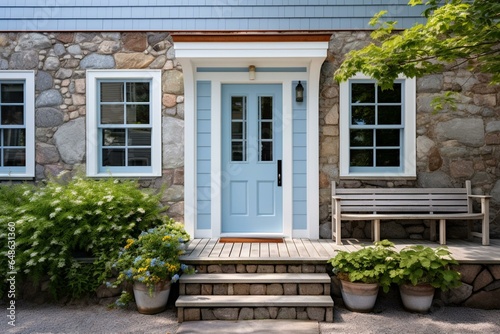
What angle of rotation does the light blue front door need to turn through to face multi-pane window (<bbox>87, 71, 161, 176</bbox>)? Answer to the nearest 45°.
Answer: approximately 90° to its right

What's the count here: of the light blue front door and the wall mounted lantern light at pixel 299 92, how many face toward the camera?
2

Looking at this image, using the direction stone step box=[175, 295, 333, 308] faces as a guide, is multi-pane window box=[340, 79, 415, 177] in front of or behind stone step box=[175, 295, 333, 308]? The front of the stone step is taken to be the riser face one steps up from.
behind

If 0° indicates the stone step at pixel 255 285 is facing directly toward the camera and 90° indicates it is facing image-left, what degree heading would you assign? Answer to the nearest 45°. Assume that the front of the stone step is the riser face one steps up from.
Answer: approximately 0°

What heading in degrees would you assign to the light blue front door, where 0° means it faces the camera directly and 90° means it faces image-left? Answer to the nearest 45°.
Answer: approximately 0°

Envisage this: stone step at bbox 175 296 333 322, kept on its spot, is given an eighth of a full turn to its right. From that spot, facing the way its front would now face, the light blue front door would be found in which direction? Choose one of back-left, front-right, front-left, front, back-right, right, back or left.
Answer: back-right

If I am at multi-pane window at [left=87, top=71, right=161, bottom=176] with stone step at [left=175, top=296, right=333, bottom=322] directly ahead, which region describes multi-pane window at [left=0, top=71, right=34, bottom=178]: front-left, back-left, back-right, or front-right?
back-right
